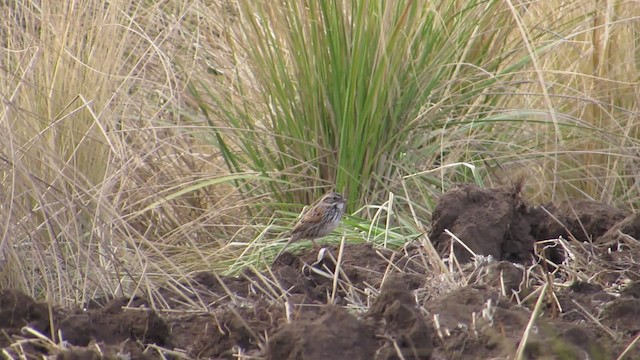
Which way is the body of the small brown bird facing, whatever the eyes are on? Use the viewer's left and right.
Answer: facing to the right of the viewer

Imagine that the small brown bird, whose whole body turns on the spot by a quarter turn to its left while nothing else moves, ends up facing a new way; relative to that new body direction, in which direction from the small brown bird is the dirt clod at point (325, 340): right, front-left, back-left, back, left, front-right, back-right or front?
back
